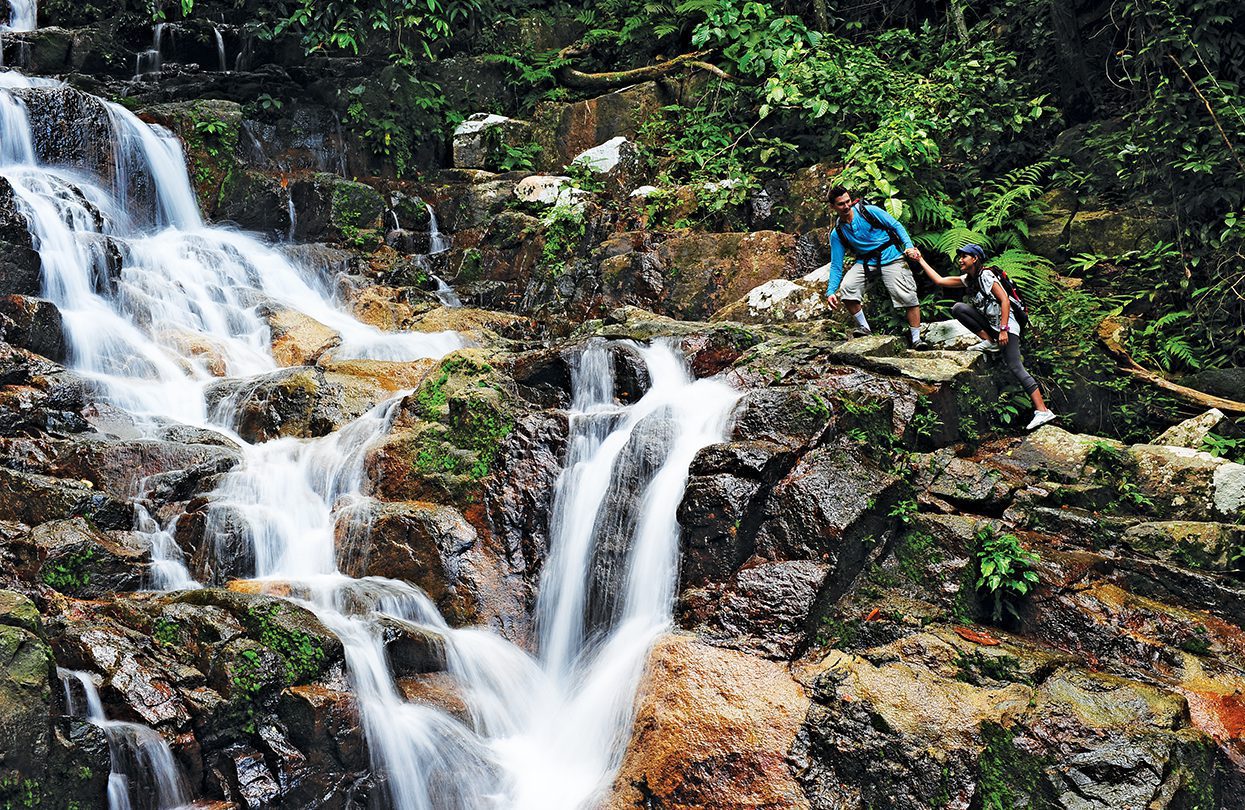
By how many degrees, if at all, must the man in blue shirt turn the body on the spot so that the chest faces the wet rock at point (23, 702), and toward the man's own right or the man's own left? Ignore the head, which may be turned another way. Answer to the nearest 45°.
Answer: approximately 45° to the man's own right

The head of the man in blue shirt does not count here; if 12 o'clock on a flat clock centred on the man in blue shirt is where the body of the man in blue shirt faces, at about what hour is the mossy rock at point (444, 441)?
The mossy rock is roughly at 2 o'clock from the man in blue shirt.

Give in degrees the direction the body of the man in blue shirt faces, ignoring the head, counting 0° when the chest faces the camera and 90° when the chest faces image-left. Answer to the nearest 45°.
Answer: approximately 0°
